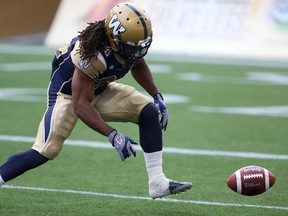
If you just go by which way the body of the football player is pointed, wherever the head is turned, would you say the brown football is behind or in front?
in front

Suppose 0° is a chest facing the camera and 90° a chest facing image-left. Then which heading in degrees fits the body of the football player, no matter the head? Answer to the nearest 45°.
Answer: approximately 315°
